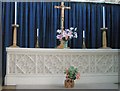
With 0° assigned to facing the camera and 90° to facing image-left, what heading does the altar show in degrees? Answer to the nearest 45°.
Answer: approximately 0°
